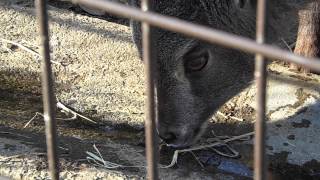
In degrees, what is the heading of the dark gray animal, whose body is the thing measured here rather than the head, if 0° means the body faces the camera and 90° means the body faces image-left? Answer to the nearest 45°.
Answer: approximately 45°
